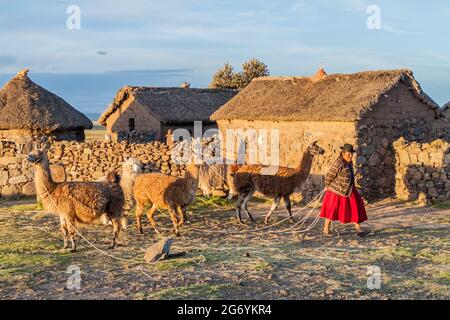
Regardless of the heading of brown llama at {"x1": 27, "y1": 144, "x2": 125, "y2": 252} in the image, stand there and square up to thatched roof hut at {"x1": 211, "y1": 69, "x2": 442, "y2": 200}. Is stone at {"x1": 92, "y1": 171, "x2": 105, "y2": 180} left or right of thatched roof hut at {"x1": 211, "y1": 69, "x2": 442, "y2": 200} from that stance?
left

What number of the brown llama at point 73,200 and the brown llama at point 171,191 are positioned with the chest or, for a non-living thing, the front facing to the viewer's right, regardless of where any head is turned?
1

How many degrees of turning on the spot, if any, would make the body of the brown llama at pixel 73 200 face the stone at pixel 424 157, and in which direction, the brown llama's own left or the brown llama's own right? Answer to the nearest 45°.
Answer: approximately 180°

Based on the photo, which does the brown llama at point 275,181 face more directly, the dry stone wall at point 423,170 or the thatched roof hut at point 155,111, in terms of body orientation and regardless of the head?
the dry stone wall

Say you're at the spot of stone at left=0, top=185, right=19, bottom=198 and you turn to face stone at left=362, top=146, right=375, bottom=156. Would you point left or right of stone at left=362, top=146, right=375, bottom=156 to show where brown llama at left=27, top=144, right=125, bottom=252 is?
right

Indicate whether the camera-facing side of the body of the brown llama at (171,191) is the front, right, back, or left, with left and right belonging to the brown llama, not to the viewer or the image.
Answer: right

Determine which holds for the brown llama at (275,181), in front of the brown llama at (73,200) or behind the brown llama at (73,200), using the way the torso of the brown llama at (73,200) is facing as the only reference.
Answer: behind

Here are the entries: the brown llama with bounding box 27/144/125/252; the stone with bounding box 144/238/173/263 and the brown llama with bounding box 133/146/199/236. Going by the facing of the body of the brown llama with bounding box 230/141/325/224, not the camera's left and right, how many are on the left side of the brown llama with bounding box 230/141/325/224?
0

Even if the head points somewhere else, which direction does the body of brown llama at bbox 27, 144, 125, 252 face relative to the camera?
to the viewer's left

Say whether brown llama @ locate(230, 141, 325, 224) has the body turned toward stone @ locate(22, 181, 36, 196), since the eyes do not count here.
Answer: no

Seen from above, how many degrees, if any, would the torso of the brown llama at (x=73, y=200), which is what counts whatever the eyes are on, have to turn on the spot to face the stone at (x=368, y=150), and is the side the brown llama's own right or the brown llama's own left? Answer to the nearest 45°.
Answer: approximately 135° to the brown llama's own right

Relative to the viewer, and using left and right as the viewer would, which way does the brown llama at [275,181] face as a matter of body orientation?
facing to the right of the viewer

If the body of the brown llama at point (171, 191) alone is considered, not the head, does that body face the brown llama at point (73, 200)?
no

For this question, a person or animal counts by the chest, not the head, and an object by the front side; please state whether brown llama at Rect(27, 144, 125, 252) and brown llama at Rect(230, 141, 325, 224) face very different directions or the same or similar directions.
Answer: very different directions

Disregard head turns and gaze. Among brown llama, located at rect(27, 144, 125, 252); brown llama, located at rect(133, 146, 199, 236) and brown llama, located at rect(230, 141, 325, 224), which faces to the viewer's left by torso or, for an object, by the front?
brown llama, located at rect(27, 144, 125, 252)

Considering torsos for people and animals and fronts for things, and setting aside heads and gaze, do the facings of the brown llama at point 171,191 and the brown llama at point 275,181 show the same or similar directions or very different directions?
same or similar directions
